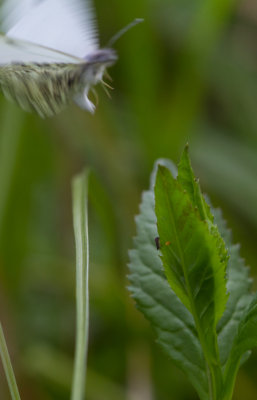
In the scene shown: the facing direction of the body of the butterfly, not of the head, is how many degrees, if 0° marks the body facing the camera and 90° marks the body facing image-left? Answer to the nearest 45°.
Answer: approximately 270°
